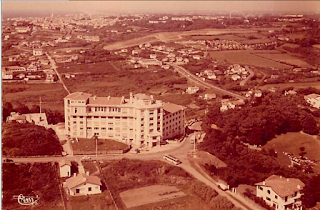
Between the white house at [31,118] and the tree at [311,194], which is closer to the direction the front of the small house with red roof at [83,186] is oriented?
the tree

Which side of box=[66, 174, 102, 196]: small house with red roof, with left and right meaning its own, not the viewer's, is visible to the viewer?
front

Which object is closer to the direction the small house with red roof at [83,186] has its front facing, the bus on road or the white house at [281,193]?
the white house

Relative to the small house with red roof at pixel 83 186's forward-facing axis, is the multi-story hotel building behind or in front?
behind

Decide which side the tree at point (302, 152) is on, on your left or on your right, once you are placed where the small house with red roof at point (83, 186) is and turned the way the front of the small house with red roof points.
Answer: on your left

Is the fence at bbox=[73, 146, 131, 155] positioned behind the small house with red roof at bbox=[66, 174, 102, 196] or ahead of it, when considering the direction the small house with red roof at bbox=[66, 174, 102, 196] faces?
behind

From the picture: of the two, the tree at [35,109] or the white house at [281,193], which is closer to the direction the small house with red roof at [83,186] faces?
the white house

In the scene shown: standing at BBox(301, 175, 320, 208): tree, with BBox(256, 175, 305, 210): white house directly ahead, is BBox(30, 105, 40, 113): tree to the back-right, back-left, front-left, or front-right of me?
front-right

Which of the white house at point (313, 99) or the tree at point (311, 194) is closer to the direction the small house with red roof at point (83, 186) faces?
the tree

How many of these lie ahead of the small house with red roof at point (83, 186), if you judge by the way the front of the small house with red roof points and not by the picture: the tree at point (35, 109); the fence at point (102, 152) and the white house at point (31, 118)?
0

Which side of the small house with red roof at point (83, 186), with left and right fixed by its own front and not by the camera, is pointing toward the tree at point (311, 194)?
left
